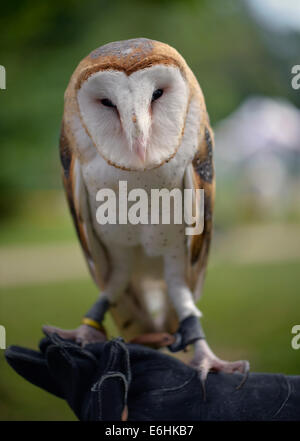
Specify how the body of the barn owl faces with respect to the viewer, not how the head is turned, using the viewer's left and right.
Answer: facing the viewer
